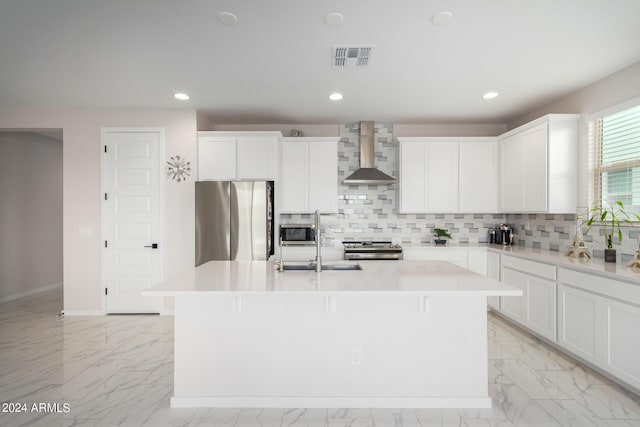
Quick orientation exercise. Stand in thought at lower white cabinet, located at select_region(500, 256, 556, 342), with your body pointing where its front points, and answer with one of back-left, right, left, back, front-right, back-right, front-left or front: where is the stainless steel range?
front-right

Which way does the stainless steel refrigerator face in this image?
toward the camera

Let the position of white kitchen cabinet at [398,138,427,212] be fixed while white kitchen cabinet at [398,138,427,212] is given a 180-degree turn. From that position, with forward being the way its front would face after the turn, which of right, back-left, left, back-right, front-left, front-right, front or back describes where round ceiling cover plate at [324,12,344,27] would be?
back

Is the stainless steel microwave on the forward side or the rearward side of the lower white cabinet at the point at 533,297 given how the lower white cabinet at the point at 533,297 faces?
on the forward side

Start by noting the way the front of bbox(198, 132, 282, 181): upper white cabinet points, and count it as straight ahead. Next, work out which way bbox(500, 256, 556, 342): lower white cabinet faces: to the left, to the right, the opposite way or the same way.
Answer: to the right

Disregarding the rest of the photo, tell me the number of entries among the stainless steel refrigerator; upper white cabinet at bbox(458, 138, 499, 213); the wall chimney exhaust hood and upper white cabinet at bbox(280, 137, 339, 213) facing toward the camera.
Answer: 4

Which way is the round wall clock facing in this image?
toward the camera

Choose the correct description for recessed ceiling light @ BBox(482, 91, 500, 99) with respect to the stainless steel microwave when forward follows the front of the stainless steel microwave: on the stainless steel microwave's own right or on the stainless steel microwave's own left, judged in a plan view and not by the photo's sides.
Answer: on the stainless steel microwave's own left

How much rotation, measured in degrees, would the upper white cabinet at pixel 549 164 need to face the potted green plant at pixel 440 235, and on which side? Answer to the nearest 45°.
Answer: approximately 45° to its right

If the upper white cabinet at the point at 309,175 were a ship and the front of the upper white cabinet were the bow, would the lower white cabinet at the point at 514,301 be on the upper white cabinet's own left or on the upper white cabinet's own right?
on the upper white cabinet's own left

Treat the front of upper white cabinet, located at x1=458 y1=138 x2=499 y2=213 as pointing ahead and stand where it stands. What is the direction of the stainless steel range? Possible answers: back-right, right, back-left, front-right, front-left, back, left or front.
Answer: front-right

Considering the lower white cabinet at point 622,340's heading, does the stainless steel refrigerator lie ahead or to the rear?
ahead

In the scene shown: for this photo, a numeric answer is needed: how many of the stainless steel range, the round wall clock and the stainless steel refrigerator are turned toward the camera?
3

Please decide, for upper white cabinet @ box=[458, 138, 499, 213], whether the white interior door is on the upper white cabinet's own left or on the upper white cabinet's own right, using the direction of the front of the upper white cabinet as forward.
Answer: on the upper white cabinet's own right

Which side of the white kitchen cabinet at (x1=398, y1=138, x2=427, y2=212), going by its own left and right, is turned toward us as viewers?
front

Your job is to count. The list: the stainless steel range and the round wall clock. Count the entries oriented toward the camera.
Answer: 2
